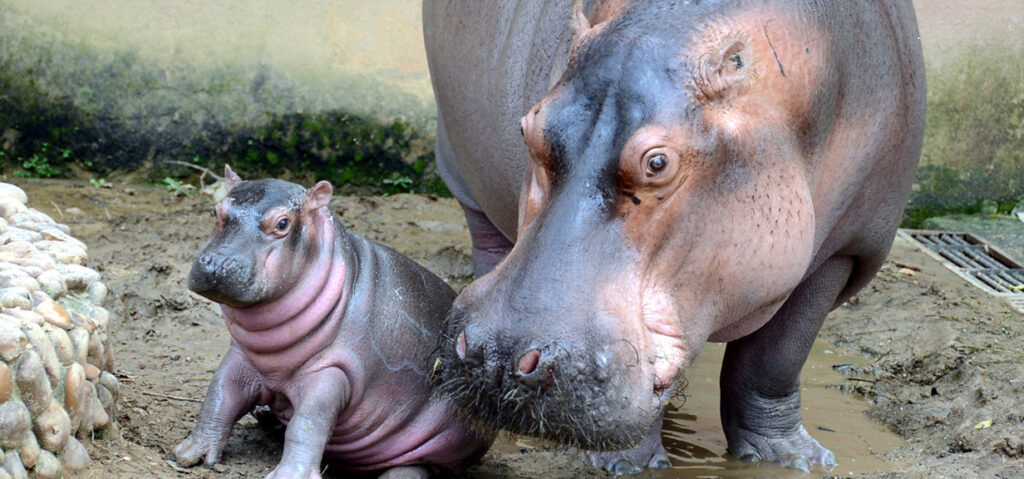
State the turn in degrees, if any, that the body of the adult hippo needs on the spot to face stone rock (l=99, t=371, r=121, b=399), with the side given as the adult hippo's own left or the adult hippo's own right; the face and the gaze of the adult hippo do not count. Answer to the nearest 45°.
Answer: approximately 90° to the adult hippo's own right

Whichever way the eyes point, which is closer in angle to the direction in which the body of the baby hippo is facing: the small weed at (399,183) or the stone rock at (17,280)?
the stone rock

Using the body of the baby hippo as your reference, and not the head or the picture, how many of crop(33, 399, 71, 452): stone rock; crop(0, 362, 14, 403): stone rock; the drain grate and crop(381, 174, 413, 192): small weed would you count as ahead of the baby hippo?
2

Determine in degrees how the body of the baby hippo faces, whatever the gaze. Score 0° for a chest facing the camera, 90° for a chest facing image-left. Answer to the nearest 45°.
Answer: approximately 45°

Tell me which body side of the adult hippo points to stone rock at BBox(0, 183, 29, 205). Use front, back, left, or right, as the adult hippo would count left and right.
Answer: right

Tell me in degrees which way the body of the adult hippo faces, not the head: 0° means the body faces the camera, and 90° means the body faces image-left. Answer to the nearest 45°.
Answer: approximately 0°
